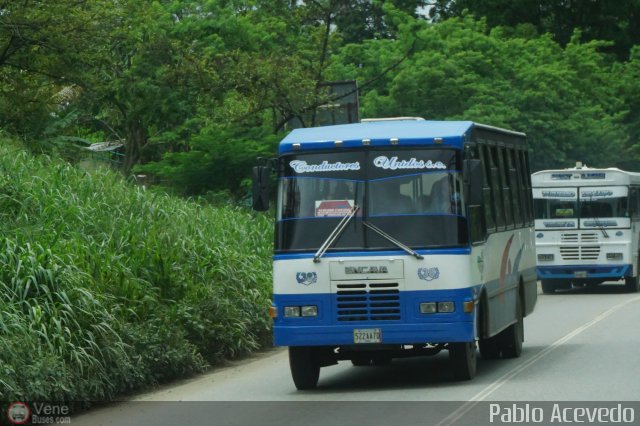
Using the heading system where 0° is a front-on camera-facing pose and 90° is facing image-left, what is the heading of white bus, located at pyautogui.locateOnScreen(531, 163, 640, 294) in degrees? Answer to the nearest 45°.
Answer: approximately 0°

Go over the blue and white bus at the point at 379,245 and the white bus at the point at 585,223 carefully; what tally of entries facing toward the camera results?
2

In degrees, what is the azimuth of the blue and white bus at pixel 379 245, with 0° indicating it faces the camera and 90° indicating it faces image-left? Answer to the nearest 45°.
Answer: approximately 0°

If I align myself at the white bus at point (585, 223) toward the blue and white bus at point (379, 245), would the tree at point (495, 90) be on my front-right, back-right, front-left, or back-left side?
back-right

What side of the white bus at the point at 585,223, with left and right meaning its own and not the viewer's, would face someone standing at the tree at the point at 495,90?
back

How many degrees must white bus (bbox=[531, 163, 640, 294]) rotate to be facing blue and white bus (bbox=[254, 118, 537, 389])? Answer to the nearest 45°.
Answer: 0° — it already faces it

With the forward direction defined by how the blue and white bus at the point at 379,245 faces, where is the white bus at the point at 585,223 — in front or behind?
behind

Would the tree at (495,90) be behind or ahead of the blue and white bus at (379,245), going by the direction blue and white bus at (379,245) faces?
behind

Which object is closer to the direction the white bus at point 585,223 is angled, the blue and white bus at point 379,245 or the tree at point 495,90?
the blue and white bus
